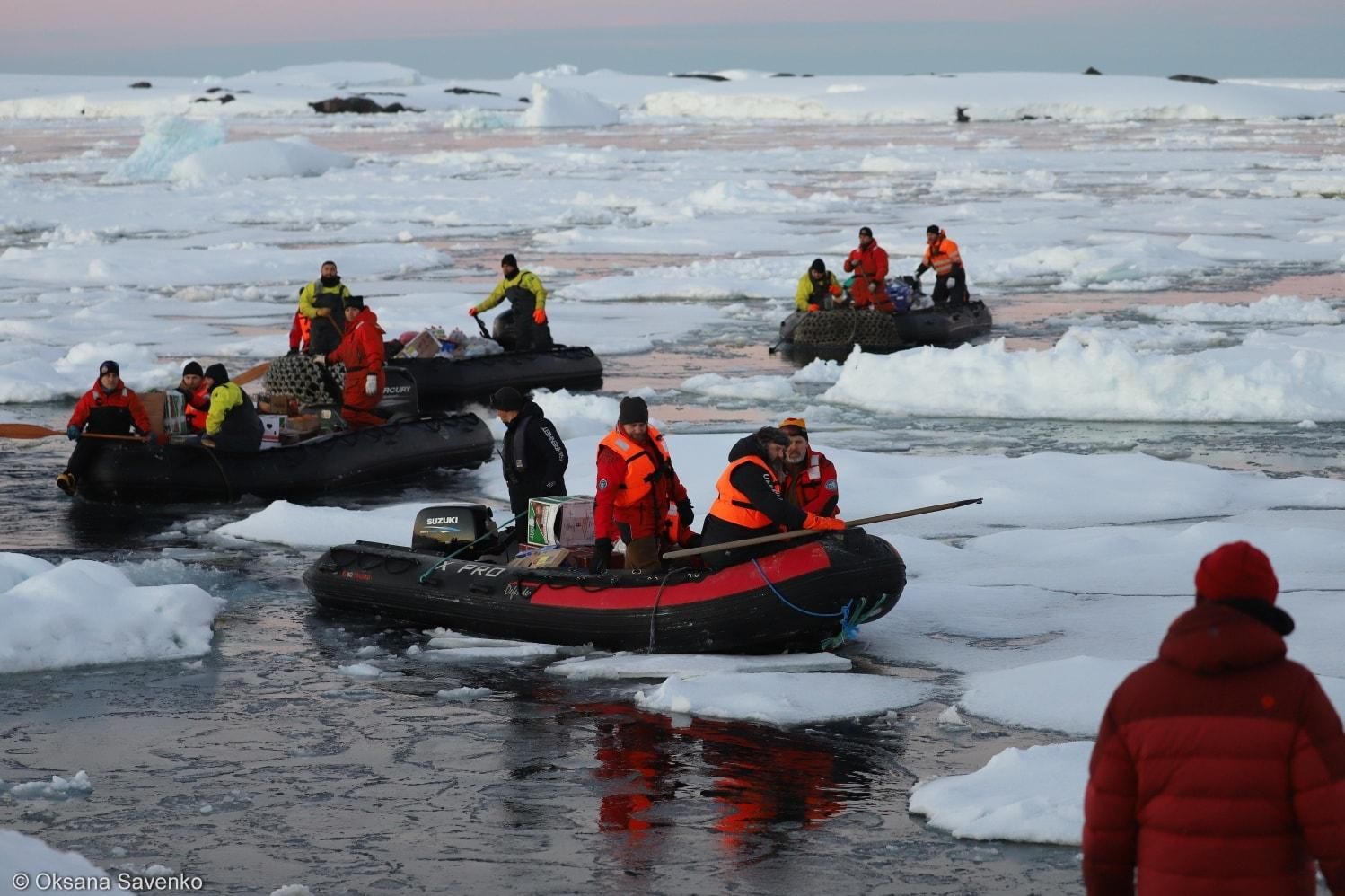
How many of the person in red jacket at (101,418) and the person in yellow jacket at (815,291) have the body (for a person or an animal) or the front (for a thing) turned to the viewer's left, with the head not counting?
0

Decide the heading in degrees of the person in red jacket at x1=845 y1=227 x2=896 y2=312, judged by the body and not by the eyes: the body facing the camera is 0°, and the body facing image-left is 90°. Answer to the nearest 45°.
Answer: approximately 45°

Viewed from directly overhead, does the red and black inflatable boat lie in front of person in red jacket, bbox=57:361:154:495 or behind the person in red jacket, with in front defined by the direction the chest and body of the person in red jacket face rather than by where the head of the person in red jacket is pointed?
in front

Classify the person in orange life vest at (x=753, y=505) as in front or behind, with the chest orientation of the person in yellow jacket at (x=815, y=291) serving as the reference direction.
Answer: in front

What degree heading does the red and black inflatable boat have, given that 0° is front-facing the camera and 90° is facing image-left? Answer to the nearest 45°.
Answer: approximately 315°

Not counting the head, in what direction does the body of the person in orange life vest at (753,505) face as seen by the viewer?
to the viewer's right

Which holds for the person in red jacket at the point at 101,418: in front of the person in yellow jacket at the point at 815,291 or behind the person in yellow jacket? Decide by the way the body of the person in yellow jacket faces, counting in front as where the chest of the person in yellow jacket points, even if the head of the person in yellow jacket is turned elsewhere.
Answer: in front
